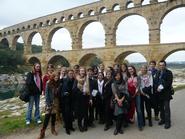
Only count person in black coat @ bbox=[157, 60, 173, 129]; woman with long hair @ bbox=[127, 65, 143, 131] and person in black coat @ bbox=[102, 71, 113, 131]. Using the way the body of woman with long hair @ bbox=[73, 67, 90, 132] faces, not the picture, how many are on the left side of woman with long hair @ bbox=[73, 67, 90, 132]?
3

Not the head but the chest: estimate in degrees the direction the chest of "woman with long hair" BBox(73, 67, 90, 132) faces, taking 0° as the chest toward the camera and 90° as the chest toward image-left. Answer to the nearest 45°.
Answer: approximately 0°

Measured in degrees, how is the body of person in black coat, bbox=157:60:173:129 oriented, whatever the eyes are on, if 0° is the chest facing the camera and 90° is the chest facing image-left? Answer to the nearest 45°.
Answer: approximately 45°

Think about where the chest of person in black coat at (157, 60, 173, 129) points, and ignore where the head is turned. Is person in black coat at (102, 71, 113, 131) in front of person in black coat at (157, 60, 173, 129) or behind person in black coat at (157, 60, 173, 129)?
in front

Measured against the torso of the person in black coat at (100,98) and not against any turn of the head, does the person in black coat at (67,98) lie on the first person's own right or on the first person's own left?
on the first person's own right

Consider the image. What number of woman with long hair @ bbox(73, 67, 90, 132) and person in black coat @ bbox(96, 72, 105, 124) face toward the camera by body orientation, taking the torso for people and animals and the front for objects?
2

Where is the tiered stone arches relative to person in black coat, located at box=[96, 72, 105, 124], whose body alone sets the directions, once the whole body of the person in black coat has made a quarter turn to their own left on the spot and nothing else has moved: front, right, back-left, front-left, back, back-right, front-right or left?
left
